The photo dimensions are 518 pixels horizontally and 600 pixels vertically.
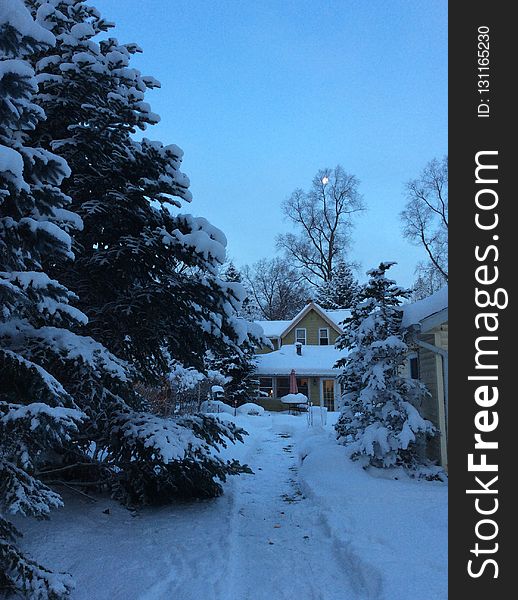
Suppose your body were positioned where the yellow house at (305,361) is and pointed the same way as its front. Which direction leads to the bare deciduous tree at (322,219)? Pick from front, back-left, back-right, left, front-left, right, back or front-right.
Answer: back

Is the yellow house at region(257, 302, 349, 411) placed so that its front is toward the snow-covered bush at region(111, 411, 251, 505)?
yes

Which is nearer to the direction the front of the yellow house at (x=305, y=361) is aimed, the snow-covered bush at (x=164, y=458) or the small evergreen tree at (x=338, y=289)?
the snow-covered bush

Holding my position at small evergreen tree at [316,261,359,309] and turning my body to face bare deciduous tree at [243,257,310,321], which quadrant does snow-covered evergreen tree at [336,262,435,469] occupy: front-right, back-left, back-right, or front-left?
back-left

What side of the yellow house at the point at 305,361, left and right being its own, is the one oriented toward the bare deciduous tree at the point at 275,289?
back

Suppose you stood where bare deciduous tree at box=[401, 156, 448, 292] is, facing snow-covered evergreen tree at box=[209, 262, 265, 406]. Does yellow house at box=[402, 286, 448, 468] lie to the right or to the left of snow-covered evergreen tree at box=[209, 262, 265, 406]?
left

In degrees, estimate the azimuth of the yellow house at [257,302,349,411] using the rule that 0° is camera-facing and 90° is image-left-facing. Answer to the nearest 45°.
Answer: approximately 0°

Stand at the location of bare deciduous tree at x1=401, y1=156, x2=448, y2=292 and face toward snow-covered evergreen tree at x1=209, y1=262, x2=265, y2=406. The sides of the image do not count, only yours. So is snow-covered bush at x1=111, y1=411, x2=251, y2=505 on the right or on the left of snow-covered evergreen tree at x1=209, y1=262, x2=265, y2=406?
left
